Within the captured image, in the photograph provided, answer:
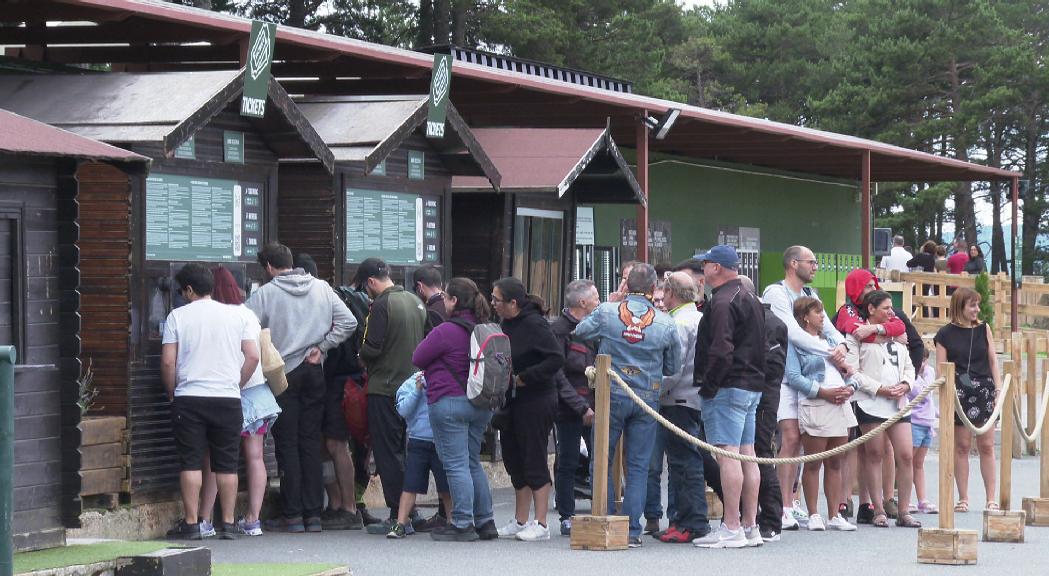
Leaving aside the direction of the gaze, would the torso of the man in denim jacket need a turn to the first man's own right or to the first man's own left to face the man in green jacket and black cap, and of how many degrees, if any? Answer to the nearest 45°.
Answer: approximately 90° to the first man's own left

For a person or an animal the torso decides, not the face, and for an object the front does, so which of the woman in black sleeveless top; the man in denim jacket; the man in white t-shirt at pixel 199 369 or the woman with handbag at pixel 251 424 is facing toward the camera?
the woman in black sleeveless top

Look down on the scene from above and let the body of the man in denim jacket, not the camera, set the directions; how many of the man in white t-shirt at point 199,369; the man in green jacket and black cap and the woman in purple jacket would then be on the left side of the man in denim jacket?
3

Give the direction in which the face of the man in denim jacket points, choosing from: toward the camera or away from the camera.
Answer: away from the camera

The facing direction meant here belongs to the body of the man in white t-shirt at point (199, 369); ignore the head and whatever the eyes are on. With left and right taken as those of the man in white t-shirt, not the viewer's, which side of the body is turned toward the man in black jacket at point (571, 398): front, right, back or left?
right

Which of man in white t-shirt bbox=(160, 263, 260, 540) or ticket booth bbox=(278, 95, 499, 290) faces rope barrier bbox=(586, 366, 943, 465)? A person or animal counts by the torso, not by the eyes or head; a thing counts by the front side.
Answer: the ticket booth

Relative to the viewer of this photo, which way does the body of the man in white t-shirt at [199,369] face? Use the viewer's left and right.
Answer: facing away from the viewer

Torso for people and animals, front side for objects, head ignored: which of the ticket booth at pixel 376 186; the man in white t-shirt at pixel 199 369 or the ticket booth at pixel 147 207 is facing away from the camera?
the man in white t-shirt

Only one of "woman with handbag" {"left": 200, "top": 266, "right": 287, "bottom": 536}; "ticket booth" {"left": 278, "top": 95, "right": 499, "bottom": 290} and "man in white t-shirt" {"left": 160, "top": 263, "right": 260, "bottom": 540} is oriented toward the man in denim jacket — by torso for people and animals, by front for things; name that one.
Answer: the ticket booth

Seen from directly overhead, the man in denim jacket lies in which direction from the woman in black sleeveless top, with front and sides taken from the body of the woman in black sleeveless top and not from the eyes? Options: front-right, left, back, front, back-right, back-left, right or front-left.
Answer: front-right
